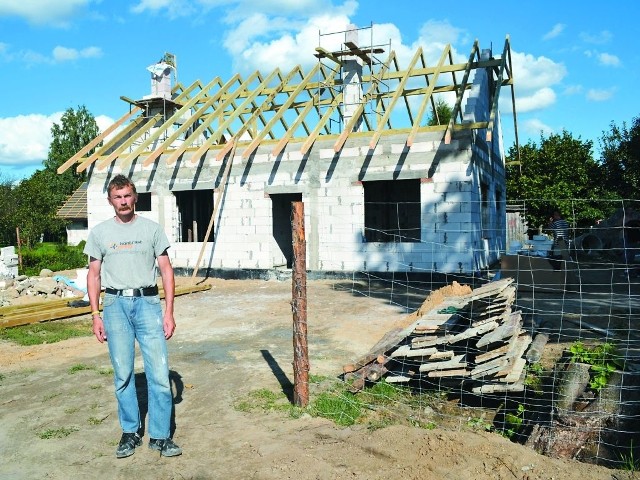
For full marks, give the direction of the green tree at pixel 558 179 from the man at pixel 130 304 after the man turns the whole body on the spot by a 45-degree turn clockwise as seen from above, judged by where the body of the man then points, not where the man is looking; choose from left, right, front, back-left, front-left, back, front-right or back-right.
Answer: back

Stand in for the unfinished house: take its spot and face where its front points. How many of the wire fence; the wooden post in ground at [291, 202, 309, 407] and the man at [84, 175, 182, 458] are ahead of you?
3

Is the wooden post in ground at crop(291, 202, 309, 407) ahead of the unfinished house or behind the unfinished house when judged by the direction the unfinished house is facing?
ahead

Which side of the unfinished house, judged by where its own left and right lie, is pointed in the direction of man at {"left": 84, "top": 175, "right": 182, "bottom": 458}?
front

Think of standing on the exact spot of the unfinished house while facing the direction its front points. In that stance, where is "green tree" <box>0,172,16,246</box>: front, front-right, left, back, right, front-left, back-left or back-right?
back-right

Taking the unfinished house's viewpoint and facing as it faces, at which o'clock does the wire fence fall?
The wire fence is roughly at 12 o'clock from the unfinished house.

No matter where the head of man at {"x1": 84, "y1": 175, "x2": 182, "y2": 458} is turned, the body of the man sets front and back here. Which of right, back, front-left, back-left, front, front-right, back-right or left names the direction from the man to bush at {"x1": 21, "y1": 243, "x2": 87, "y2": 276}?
back

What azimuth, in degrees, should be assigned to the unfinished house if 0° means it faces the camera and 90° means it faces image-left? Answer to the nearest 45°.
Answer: approximately 0°

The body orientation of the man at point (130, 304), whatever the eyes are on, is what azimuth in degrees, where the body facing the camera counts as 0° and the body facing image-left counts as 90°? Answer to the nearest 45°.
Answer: approximately 0°

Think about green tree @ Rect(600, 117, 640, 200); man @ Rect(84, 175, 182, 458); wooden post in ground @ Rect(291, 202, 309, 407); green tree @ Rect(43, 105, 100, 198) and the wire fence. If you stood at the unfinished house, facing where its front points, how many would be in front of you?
3

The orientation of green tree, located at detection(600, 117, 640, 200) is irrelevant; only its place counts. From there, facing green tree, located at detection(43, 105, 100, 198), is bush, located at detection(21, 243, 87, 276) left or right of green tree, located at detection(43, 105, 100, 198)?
left

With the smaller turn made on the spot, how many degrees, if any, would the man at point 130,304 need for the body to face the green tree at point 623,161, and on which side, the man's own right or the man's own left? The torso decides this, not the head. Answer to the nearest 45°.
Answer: approximately 135° to the man's own left
